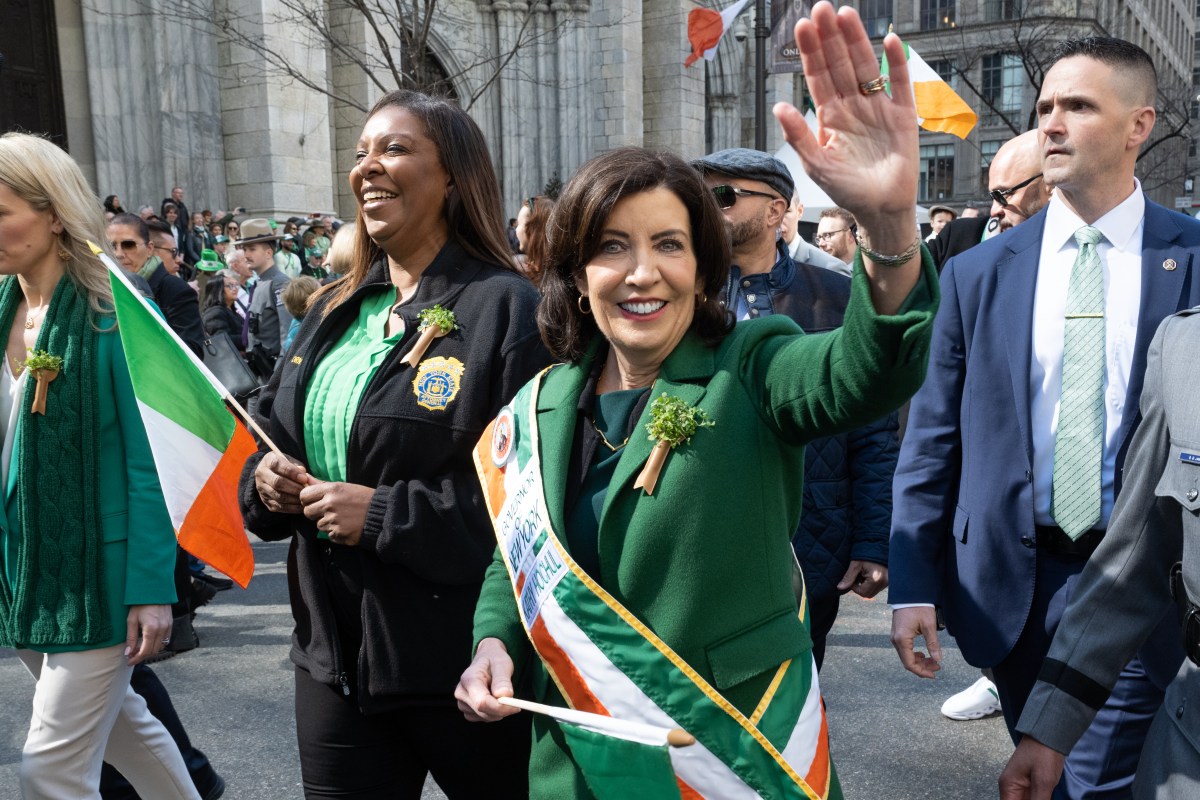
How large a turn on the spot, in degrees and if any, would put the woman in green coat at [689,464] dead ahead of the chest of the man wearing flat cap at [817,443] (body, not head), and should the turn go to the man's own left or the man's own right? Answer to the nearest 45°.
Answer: approximately 45° to the man's own left

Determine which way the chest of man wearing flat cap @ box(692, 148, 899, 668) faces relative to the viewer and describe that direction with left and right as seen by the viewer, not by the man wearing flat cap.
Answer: facing the viewer and to the left of the viewer

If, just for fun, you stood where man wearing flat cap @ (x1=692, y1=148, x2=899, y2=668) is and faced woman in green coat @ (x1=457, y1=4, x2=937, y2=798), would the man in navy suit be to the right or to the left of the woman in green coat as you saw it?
left

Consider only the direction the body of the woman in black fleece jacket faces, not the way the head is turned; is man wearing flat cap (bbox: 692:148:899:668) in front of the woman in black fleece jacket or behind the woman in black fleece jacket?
behind

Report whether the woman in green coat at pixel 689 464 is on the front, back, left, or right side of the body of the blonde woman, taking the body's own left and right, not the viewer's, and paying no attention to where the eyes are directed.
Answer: left

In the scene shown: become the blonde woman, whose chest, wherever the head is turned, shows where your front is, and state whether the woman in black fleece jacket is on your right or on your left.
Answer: on your left

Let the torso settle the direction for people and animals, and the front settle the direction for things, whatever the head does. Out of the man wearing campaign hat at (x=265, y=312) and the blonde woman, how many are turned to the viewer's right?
0

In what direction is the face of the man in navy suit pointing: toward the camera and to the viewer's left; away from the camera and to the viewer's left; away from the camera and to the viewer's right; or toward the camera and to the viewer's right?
toward the camera and to the viewer's left

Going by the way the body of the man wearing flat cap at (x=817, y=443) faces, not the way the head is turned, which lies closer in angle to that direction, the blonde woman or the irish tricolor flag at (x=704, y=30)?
the blonde woman
